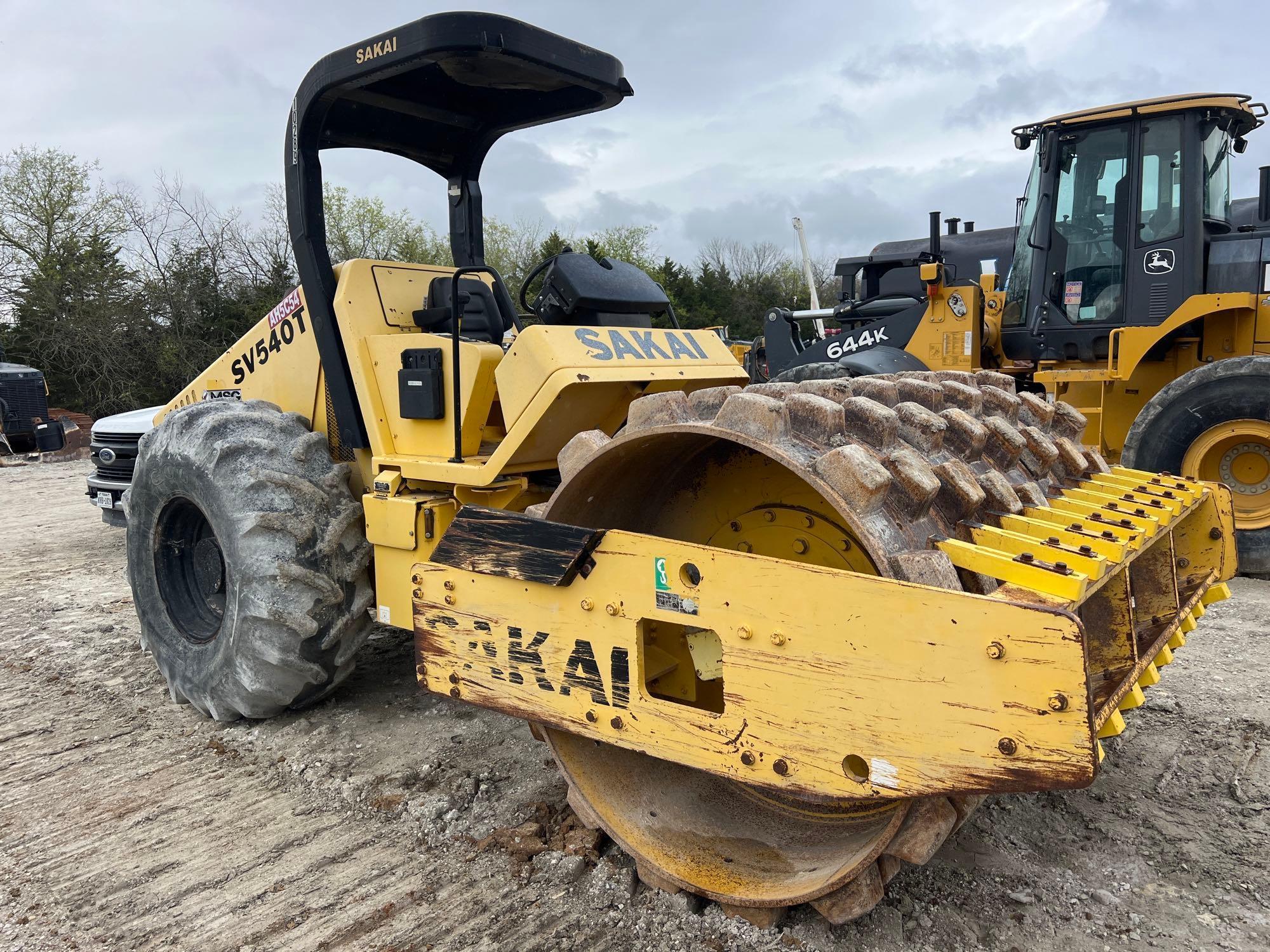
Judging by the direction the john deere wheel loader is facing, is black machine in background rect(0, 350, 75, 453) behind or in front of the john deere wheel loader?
in front

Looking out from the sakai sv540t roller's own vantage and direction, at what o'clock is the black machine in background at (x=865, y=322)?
The black machine in background is roughly at 8 o'clock from the sakai sv540t roller.

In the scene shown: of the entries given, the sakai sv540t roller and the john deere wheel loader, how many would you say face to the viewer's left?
1

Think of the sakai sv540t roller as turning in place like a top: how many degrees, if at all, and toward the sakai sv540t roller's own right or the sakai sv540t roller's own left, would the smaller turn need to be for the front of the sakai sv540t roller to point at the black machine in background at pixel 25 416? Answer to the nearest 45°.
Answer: approximately 180°

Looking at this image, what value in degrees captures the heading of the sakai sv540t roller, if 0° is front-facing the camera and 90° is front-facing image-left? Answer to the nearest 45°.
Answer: approximately 315°

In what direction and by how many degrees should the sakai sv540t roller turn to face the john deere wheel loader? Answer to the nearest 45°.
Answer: approximately 90° to its left

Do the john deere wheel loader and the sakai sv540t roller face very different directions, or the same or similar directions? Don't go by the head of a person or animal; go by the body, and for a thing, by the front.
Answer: very different directions
